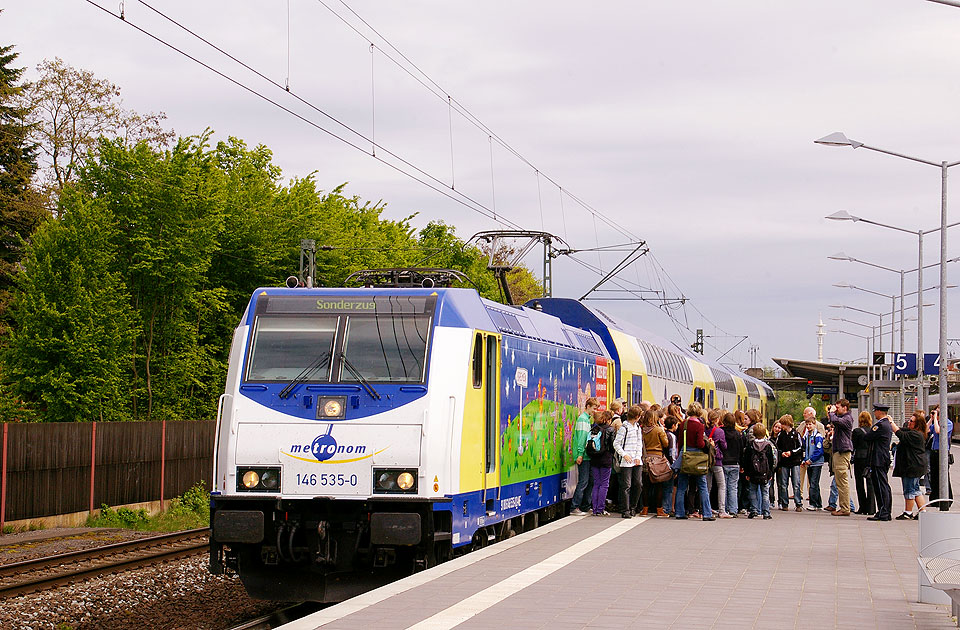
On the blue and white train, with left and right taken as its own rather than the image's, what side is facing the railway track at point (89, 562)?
right

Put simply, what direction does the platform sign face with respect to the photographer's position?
facing the viewer

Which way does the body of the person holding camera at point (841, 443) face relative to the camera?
to the viewer's left

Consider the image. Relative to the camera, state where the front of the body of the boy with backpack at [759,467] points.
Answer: away from the camera

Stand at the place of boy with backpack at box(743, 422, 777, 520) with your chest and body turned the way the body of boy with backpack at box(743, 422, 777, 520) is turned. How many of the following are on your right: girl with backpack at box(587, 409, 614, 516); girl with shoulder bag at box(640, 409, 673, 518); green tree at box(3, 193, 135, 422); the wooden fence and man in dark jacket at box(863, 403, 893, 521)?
1

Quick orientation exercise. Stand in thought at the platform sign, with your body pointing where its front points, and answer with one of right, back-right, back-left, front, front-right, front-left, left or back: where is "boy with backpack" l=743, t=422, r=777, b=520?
front

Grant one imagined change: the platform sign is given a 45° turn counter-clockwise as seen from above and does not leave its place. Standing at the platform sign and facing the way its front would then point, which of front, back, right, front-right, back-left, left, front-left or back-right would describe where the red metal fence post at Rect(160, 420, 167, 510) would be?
right

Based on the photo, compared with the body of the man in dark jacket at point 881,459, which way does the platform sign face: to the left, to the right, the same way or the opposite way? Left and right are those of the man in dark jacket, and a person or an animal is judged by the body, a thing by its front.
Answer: to the left

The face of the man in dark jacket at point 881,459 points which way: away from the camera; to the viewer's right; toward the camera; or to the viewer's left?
to the viewer's left

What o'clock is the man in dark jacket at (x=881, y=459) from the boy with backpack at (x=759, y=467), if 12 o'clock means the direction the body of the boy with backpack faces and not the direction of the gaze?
The man in dark jacket is roughly at 3 o'clock from the boy with backpack.

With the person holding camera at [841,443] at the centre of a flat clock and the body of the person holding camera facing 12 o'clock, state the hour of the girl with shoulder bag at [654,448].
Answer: The girl with shoulder bag is roughly at 11 o'clock from the person holding camera.

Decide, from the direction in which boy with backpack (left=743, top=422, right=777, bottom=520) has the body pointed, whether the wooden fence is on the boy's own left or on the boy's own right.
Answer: on the boy's own left
